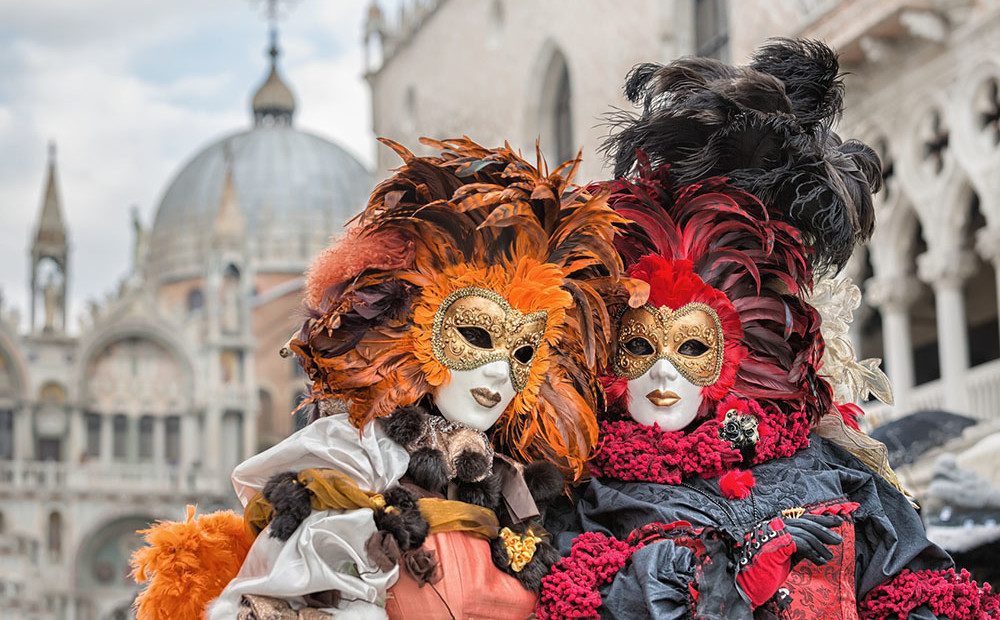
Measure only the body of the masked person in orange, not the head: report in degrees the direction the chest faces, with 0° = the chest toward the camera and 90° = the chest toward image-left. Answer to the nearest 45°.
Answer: approximately 315°

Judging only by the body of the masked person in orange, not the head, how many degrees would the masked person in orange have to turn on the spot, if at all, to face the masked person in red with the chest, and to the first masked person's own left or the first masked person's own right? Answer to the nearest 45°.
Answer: approximately 45° to the first masked person's own left
